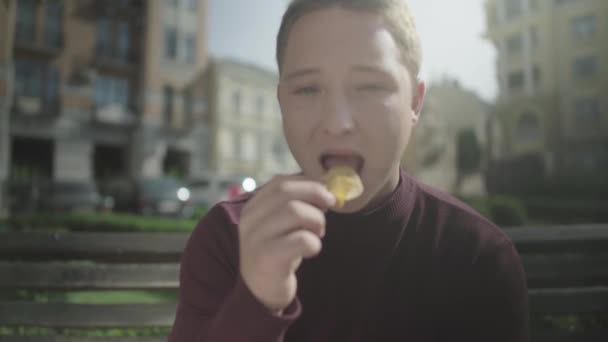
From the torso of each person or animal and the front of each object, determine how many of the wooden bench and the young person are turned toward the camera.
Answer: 2

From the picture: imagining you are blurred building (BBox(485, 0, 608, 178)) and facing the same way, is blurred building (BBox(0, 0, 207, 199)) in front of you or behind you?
in front

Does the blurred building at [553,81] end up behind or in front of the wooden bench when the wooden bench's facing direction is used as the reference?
behind

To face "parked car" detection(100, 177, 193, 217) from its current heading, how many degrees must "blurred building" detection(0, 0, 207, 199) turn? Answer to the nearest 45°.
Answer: approximately 45° to its right

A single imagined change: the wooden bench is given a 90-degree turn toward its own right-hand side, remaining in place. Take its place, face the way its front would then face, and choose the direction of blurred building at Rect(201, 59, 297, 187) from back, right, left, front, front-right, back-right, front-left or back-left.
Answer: right
